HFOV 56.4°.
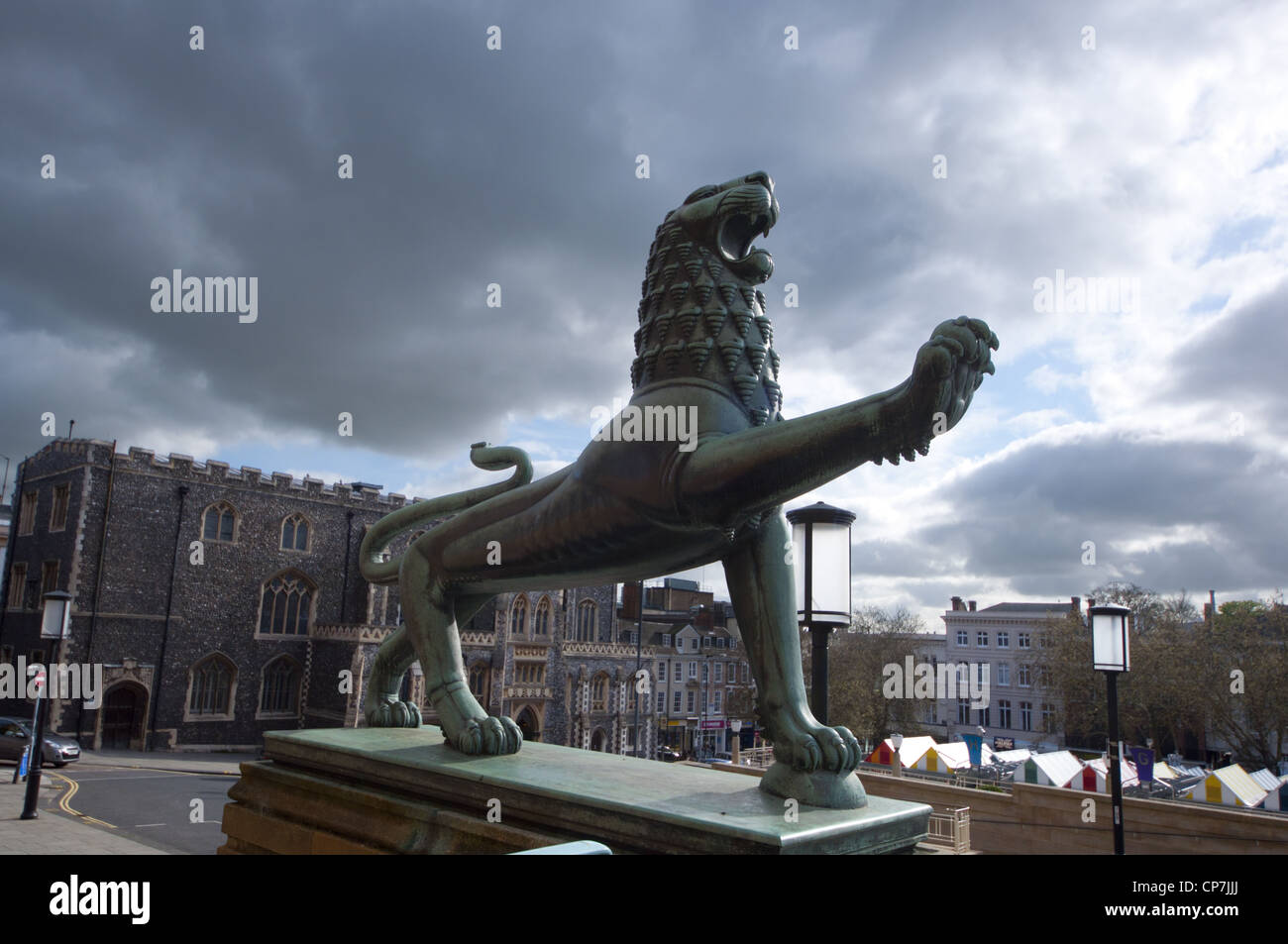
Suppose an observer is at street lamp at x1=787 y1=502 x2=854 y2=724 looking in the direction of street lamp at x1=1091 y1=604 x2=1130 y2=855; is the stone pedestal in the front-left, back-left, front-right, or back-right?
back-right

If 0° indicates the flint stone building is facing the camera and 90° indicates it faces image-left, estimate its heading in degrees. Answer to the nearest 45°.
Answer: approximately 315°

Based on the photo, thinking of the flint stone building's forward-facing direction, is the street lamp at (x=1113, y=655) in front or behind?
in front

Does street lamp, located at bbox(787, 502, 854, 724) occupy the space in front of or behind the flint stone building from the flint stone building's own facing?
in front

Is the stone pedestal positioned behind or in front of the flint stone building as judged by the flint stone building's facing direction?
in front
